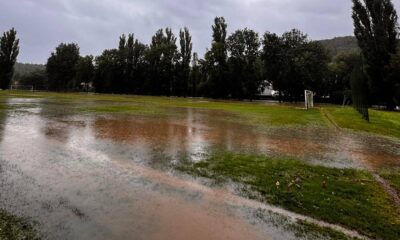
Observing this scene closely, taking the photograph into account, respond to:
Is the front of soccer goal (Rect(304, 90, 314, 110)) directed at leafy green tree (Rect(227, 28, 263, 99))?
no

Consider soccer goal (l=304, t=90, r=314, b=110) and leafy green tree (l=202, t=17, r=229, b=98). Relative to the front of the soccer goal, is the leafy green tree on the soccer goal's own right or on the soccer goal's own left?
on the soccer goal's own right

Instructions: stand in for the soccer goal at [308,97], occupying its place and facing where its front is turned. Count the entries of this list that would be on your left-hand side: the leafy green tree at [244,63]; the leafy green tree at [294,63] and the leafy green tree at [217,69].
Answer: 0

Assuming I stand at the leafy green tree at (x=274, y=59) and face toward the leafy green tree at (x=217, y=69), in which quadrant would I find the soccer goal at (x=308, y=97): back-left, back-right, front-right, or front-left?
back-left

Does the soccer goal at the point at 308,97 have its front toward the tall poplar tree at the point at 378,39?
no

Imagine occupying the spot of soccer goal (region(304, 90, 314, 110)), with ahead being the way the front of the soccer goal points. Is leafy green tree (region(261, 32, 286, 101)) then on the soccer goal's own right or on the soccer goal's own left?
on the soccer goal's own right

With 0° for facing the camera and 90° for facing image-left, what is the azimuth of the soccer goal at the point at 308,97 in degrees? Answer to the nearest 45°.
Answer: approximately 90°

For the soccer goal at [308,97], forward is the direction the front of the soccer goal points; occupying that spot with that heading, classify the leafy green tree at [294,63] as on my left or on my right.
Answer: on my right

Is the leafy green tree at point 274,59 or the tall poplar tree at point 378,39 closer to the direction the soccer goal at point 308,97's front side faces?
the leafy green tree

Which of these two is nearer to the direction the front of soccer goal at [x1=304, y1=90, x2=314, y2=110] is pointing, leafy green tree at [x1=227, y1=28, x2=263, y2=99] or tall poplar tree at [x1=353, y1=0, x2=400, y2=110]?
the leafy green tree
